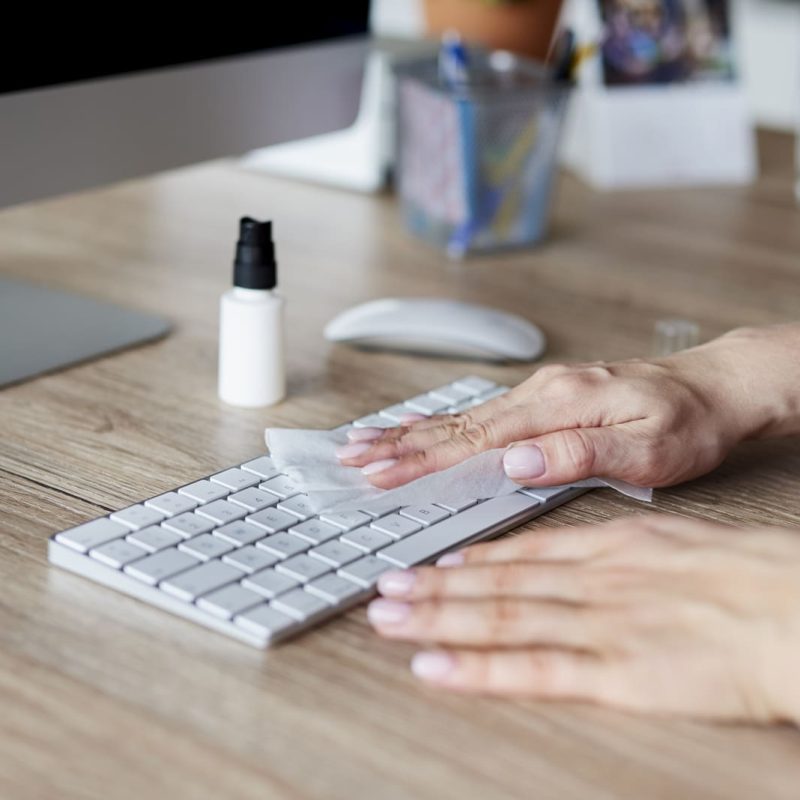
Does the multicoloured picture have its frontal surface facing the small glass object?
yes

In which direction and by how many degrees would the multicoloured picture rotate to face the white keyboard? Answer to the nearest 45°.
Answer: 0° — it already faces it

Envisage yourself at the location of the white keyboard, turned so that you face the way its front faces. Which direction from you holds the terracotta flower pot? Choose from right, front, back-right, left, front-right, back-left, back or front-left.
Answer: back-left

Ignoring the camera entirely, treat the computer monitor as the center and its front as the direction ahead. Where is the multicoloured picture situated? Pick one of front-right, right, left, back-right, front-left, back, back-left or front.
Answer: left

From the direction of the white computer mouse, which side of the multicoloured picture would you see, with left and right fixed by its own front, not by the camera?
front

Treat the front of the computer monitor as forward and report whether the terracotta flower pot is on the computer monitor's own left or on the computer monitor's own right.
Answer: on the computer monitor's own left

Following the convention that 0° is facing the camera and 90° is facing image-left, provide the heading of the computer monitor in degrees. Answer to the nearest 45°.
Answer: approximately 315°

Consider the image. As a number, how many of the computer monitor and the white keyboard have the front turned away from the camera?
0
